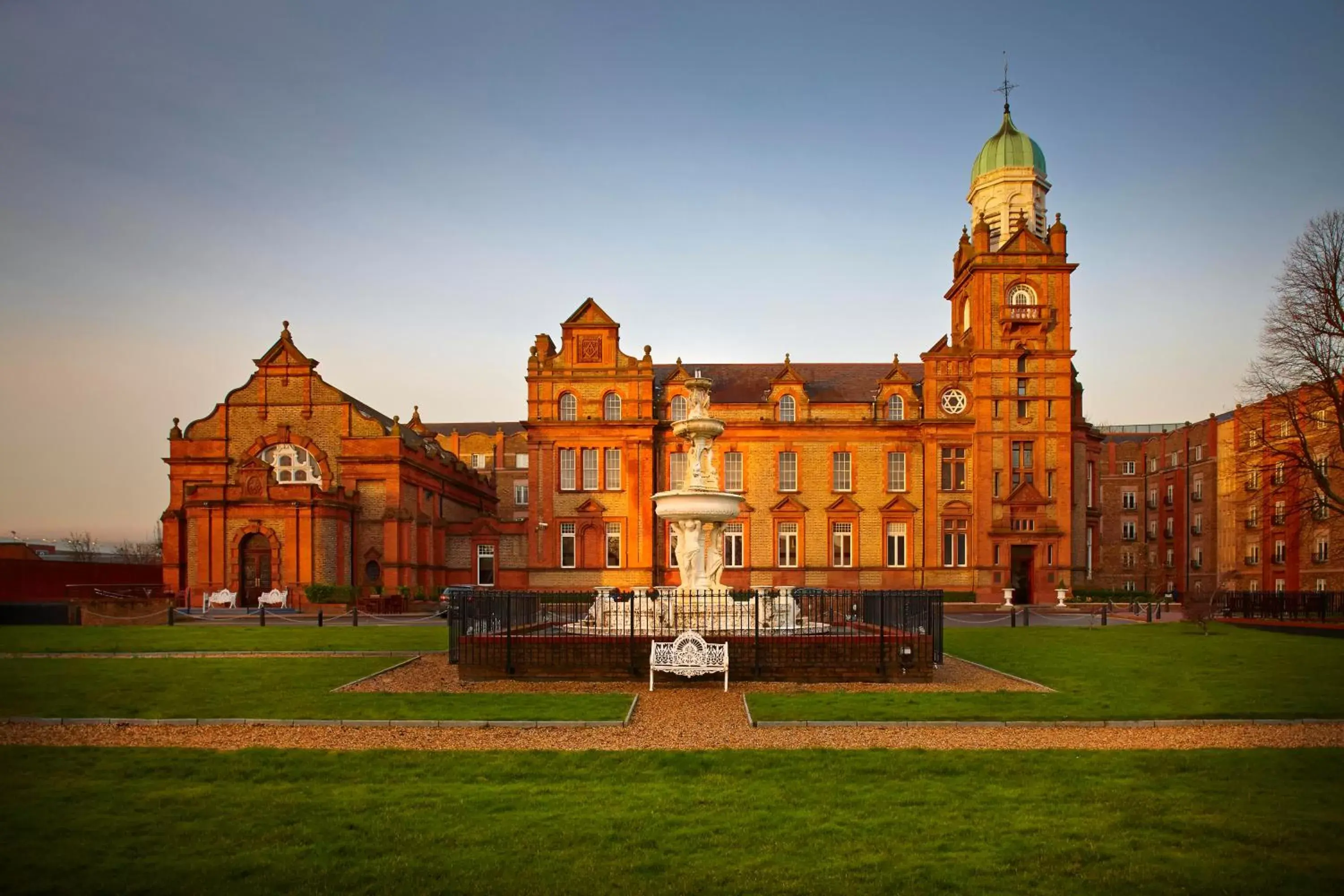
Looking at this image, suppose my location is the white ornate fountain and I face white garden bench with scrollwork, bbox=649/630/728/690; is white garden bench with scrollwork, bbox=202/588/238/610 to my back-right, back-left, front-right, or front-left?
back-right

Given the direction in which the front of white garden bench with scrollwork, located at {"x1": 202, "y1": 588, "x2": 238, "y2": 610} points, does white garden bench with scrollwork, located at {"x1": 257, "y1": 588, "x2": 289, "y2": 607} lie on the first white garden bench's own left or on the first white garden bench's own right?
on the first white garden bench's own left

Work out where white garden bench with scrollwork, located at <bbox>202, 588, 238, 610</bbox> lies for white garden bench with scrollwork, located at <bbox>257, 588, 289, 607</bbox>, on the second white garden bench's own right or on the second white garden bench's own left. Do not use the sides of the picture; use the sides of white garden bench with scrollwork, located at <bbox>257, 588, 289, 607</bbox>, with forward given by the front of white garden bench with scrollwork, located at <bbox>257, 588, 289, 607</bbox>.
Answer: on the second white garden bench's own right

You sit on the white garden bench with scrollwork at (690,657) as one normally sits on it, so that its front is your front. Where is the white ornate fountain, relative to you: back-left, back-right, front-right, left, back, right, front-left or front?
back

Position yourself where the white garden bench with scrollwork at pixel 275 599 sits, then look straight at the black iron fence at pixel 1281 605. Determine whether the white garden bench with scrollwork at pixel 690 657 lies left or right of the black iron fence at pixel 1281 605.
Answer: right

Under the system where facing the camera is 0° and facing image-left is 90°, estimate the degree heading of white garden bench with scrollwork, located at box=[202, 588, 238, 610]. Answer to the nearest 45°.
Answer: approximately 45°
